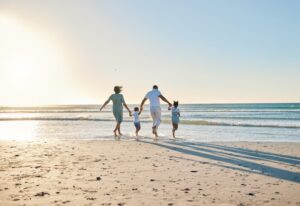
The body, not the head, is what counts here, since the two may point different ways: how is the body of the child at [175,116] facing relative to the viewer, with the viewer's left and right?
facing away from the viewer
